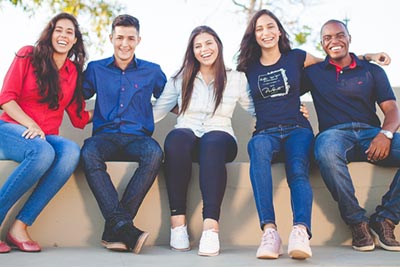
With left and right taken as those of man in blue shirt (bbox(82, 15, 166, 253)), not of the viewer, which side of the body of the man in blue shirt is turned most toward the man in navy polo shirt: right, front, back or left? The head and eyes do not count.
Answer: left

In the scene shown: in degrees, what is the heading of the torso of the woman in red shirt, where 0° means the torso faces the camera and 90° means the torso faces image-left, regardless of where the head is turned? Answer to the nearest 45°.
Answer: approximately 315°

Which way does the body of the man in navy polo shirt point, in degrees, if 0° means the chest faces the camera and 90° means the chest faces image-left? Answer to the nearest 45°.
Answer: approximately 0°

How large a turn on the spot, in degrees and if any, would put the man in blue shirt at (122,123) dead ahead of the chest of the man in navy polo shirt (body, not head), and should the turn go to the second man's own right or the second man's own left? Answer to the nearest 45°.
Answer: approximately 90° to the second man's own right

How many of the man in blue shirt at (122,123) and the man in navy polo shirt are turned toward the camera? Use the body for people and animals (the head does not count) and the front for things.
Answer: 2
